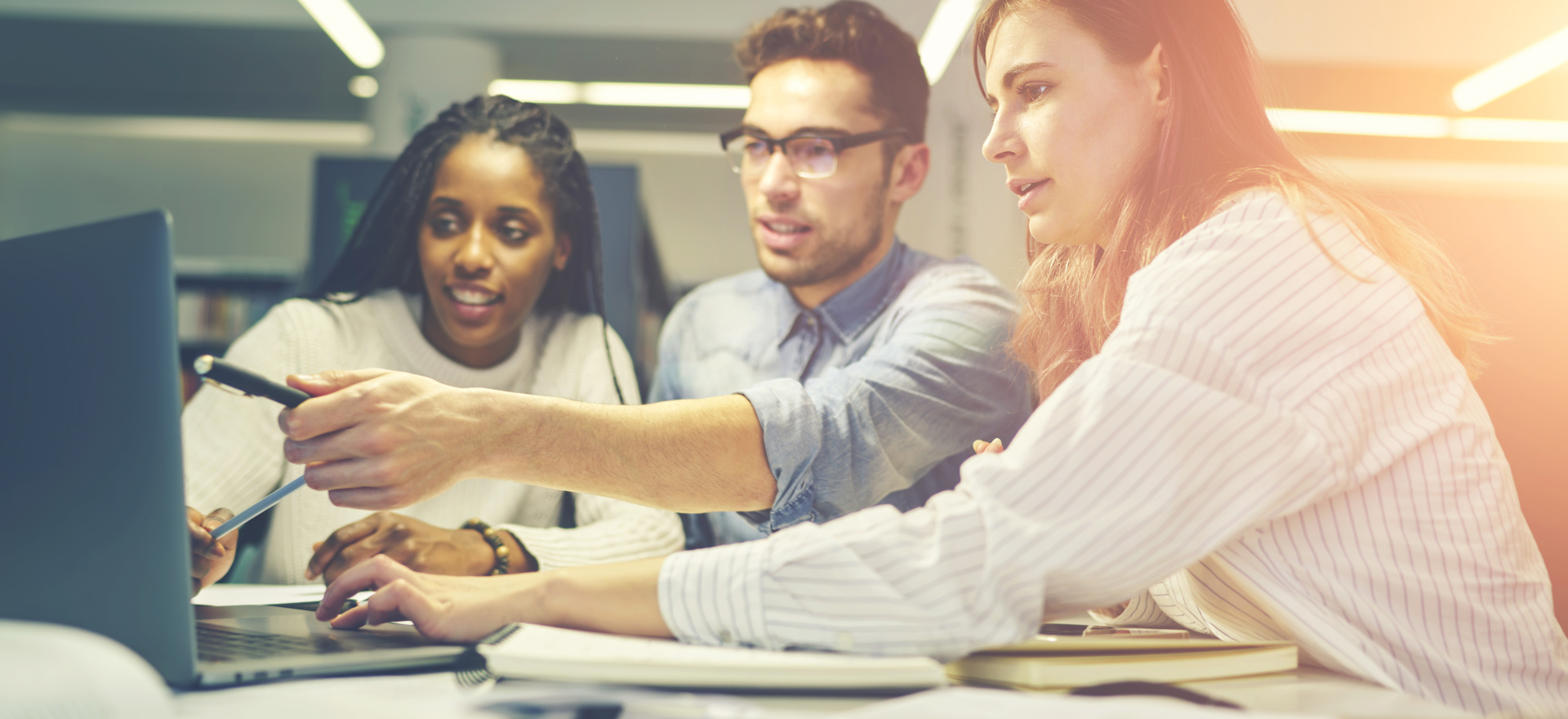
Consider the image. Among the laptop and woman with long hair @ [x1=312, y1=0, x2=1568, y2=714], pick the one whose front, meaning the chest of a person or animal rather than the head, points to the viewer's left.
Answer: the woman with long hair

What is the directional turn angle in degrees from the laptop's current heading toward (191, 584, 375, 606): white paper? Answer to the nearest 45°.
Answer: approximately 45° to its left

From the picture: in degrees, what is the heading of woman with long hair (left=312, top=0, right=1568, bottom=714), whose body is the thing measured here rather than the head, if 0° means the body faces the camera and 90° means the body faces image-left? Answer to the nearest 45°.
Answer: approximately 90°

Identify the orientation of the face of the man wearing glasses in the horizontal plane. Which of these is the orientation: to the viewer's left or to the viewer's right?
to the viewer's left

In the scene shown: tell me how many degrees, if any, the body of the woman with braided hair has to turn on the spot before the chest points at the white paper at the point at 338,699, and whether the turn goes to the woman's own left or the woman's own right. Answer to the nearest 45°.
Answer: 0° — they already face it

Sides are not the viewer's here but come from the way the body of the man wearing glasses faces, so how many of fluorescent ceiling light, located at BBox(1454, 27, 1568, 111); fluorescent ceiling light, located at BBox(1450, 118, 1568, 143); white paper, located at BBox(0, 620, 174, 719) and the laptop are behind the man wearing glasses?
2

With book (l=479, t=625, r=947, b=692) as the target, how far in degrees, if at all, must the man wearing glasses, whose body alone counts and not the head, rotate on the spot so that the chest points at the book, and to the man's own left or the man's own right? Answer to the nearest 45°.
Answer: approximately 45° to the man's own left

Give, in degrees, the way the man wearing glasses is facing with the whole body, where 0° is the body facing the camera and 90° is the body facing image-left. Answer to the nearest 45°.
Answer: approximately 45°

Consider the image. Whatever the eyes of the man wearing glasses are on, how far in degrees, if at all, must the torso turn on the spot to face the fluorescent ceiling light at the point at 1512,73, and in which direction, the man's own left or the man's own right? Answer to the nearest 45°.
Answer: approximately 180°
